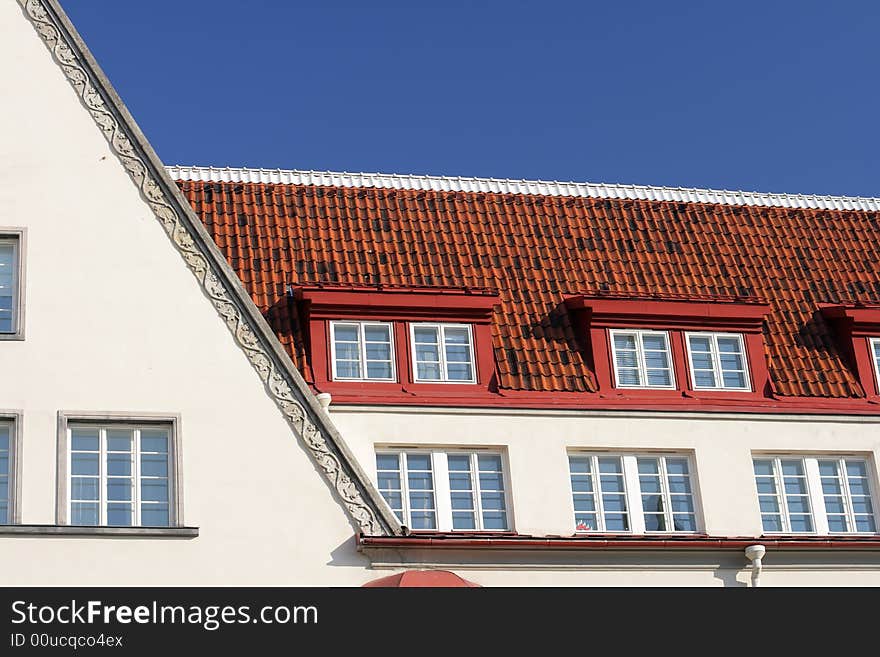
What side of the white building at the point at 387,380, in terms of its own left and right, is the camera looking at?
front
